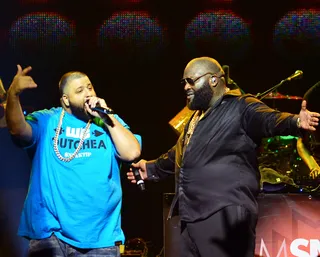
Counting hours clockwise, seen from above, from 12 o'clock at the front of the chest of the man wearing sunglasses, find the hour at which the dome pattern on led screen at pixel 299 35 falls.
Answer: The dome pattern on led screen is roughly at 5 o'clock from the man wearing sunglasses.

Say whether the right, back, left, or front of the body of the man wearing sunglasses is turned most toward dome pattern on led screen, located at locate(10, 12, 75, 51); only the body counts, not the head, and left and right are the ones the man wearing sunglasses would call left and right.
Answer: right

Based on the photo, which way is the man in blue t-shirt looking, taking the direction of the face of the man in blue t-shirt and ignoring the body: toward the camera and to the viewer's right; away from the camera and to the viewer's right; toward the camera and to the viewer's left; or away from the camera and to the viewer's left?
toward the camera and to the viewer's right

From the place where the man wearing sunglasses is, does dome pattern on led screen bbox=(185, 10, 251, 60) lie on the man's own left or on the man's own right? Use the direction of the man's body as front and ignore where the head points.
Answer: on the man's own right

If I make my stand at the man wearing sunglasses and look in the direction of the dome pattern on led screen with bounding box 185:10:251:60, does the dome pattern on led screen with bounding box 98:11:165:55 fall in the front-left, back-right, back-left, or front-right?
front-left

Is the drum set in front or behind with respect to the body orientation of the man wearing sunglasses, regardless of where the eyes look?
behind

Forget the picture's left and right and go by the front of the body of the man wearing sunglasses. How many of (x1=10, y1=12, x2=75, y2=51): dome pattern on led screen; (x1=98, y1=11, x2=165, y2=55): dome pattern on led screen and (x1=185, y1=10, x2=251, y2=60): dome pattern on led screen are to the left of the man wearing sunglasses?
0

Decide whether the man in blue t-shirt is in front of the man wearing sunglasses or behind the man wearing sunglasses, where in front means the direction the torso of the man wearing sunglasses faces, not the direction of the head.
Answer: in front

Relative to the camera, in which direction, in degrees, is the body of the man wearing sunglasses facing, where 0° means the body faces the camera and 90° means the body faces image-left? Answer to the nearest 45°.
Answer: approximately 45°

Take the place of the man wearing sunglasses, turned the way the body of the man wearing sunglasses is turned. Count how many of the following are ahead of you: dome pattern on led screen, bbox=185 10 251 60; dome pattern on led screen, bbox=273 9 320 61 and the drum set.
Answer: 0

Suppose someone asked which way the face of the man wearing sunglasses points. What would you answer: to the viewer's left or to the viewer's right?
to the viewer's left

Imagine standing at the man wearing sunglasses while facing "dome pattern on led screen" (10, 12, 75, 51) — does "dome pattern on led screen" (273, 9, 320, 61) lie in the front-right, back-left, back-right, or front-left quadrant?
front-right
